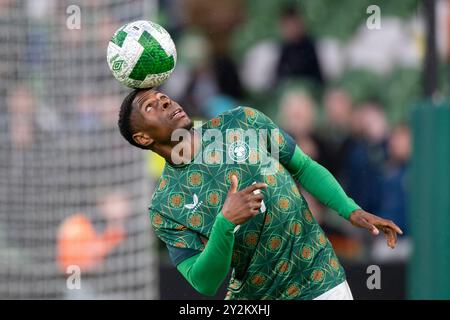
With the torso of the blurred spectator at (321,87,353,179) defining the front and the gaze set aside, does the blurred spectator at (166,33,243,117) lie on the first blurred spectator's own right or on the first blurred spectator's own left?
on the first blurred spectator's own right

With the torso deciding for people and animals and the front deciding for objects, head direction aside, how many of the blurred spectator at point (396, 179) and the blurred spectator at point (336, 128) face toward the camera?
2

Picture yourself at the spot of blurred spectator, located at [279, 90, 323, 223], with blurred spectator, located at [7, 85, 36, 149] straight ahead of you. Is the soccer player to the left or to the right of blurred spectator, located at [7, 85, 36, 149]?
left

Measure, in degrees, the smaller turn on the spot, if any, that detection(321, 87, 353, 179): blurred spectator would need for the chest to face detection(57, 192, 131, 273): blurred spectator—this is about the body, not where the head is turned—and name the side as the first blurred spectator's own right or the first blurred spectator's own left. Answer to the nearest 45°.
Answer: approximately 45° to the first blurred spectator's own right

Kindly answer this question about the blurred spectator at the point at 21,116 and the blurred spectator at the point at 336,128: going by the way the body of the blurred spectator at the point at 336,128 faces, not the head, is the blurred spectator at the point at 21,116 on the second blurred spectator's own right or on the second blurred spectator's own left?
on the second blurred spectator's own right
